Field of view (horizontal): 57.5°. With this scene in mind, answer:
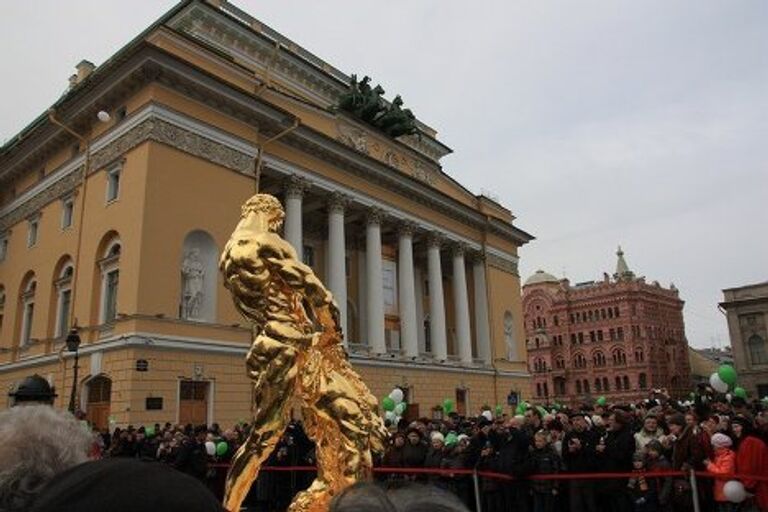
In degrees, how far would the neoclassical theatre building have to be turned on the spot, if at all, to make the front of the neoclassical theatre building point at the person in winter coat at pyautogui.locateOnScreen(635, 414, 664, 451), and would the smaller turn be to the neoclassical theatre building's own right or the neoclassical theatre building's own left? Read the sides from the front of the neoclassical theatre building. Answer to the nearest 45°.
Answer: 0° — it already faces them

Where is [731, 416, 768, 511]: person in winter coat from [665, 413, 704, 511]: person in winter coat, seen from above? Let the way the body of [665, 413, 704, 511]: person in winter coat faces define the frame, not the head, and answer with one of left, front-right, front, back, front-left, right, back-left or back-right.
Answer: left

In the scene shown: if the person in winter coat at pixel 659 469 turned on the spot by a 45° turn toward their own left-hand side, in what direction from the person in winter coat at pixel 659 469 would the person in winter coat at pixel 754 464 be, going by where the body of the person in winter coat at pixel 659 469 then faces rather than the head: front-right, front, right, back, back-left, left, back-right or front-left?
front-left

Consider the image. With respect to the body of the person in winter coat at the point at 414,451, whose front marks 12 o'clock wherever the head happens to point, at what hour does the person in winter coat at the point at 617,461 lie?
the person in winter coat at the point at 617,461 is roughly at 10 o'clock from the person in winter coat at the point at 414,451.

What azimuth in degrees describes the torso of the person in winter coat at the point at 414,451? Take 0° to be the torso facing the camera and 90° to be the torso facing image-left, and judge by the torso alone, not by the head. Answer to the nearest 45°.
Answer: approximately 0°

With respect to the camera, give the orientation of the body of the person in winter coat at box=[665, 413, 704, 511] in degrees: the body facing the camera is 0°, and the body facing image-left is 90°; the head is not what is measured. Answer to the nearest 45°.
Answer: approximately 45°

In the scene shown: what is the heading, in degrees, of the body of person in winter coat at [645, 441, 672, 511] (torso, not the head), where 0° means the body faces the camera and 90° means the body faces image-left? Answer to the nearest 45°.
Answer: approximately 45°

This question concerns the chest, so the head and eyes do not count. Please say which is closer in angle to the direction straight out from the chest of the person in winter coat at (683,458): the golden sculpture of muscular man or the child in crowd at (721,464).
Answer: the golden sculpture of muscular man
